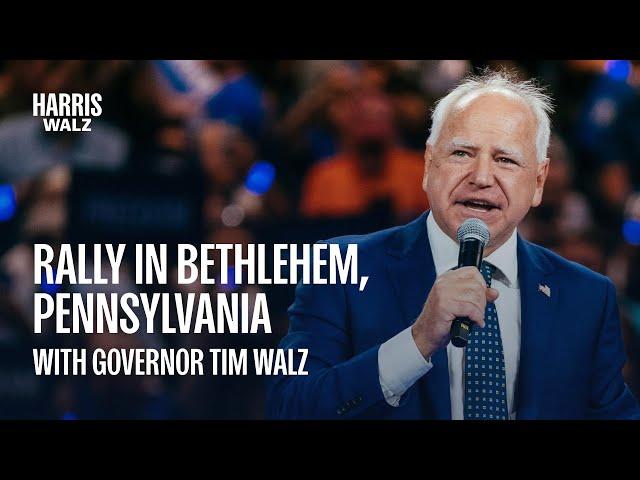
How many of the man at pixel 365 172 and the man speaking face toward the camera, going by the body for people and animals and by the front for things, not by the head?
2

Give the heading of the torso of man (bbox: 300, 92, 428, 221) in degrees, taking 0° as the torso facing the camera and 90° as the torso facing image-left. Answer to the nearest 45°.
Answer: approximately 0°

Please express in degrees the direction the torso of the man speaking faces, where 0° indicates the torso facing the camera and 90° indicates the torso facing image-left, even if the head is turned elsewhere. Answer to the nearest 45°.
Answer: approximately 0°
